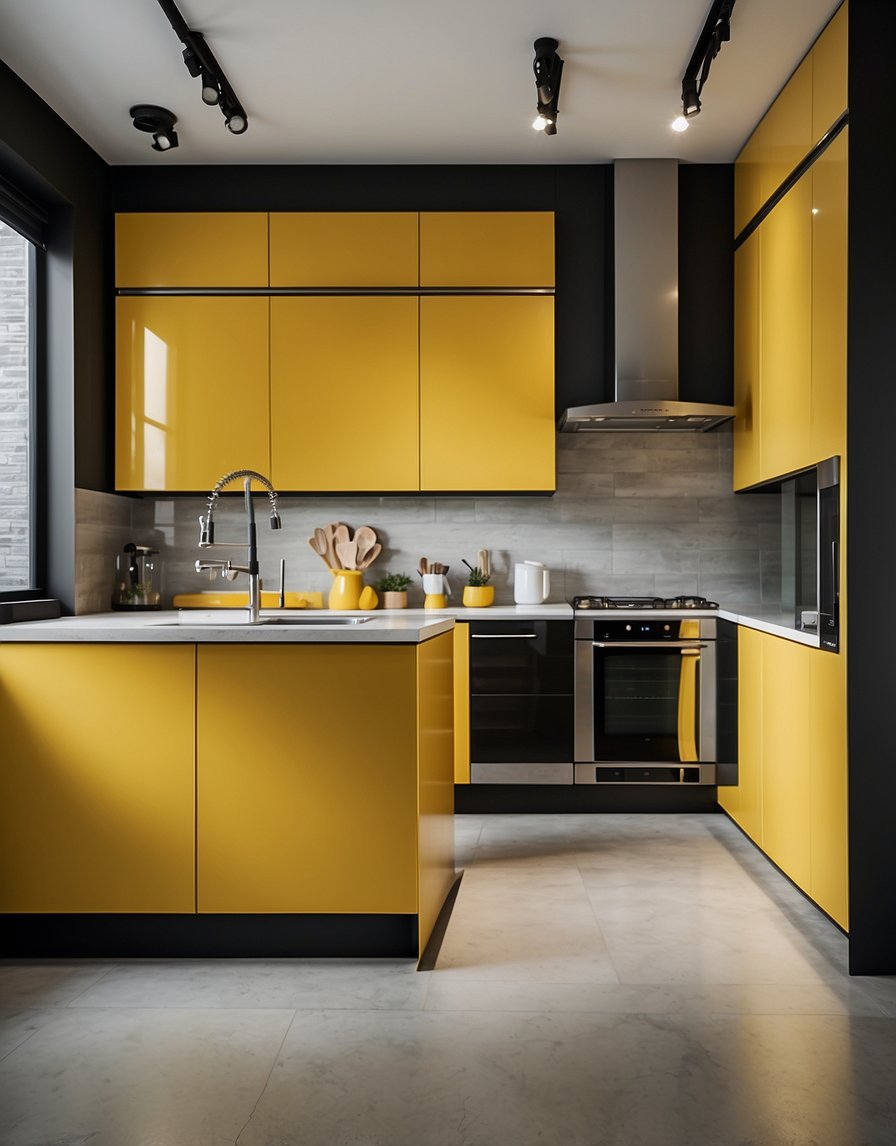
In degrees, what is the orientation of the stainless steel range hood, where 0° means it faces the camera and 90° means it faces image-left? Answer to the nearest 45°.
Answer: approximately 0°

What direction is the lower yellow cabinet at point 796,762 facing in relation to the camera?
to the viewer's left

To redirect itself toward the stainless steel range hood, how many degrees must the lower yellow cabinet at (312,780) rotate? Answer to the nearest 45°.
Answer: approximately 135° to its left

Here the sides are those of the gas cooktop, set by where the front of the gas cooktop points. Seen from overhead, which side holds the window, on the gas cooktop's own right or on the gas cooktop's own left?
on the gas cooktop's own right

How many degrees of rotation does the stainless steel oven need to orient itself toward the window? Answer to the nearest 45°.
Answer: approximately 90° to its right

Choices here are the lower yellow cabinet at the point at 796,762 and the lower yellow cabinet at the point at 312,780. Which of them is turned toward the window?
the lower yellow cabinet at the point at 796,762

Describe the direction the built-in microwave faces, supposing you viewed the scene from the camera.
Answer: facing to the left of the viewer

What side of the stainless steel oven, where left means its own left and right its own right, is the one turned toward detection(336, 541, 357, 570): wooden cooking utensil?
right

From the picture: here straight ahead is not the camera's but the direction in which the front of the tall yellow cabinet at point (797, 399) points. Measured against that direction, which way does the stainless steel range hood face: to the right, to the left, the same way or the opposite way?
to the left

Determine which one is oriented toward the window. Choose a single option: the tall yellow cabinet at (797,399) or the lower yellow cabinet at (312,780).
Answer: the tall yellow cabinet

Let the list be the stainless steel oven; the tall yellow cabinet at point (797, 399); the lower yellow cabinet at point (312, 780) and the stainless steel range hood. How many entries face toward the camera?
3
